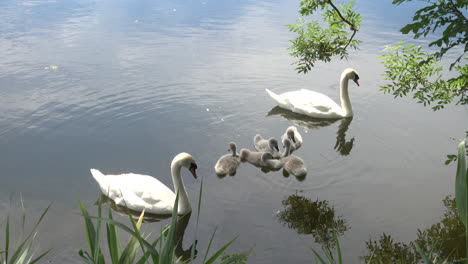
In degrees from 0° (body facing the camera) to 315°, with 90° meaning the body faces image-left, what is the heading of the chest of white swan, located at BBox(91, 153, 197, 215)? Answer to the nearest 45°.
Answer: approximately 270°

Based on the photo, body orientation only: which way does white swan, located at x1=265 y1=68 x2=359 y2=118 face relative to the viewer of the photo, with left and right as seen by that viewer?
facing to the right of the viewer

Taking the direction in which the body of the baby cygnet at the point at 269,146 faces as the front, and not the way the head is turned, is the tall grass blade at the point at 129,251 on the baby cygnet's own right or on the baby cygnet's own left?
on the baby cygnet's own right

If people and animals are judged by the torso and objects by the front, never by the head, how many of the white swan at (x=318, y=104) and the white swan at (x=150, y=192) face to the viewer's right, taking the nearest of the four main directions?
2

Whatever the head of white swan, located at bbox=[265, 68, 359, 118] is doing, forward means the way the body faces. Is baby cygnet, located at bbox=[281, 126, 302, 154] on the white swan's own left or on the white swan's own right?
on the white swan's own right

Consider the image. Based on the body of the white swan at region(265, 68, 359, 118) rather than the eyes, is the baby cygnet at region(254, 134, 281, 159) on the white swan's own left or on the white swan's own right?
on the white swan's own right

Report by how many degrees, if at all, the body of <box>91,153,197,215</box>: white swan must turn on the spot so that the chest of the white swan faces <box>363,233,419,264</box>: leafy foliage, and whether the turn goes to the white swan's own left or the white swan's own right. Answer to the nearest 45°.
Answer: approximately 45° to the white swan's own right

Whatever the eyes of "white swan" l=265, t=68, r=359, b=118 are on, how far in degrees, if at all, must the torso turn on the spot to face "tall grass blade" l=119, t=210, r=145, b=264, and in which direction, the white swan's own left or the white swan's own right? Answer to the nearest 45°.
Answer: approximately 90° to the white swan's own right
